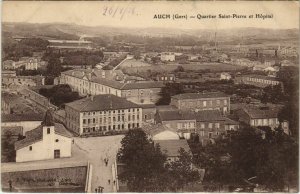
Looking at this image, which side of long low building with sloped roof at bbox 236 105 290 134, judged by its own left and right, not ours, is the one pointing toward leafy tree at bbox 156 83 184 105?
right

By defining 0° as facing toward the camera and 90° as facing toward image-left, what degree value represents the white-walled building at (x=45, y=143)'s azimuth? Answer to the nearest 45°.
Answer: approximately 0°

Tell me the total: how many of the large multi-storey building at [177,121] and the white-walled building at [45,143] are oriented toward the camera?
2

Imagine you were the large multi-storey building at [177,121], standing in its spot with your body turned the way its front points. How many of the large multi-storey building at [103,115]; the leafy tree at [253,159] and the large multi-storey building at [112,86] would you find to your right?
2

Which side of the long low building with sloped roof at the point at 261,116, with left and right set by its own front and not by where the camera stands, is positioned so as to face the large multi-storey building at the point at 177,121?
right
